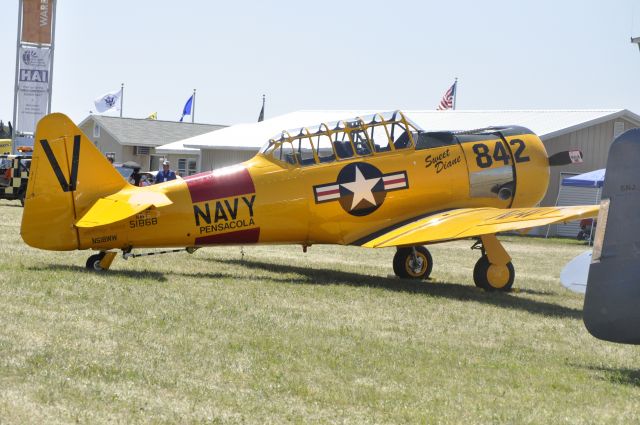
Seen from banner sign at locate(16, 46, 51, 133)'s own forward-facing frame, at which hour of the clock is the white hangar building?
The white hangar building is roughly at 10 o'clock from the banner sign.

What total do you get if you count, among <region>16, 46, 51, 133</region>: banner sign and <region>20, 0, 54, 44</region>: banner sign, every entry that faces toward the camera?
2

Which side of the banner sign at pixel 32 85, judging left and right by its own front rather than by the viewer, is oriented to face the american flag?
left

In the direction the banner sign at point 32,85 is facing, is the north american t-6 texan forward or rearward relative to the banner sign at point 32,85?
forward

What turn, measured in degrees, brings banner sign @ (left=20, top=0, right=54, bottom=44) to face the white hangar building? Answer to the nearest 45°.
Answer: approximately 45° to its left

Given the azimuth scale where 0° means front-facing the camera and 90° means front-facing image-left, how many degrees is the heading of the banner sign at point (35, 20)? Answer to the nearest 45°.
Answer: approximately 0°

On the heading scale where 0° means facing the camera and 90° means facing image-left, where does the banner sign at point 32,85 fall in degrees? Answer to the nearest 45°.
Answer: approximately 0°
